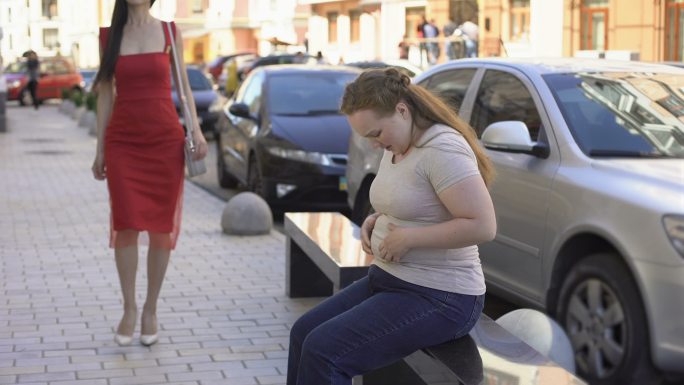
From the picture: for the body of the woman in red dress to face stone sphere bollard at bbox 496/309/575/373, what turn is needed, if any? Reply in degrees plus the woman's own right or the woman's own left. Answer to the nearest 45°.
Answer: approximately 45° to the woman's own left

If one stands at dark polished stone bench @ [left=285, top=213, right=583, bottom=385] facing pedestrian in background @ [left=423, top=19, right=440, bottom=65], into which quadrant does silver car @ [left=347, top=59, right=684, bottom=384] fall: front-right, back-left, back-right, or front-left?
front-right

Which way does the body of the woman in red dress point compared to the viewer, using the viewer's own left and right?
facing the viewer

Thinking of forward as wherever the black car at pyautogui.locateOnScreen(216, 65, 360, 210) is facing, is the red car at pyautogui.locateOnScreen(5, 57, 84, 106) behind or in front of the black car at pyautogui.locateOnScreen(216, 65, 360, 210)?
behind

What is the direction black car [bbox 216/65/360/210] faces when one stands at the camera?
facing the viewer and to the right of the viewer

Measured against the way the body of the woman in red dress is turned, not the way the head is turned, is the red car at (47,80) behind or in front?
behind

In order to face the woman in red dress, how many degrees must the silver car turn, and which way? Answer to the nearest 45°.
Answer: approximately 135° to its right

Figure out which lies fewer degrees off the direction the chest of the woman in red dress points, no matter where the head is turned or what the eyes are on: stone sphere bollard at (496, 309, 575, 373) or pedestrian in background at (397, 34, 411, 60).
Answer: the stone sphere bollard

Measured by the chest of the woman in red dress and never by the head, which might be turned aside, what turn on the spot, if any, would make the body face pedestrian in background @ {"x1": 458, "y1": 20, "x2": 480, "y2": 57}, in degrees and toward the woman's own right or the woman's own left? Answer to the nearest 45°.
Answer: approximately 180°

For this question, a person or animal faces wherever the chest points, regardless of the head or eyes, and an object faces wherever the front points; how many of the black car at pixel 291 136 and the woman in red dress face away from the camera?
0

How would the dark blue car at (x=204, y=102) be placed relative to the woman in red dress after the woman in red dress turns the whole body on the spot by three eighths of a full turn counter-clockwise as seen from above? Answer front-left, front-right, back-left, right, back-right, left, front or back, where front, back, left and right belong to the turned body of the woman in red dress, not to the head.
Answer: front-left

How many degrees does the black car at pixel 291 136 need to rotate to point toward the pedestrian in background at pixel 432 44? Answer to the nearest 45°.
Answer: approximately 135° to its left

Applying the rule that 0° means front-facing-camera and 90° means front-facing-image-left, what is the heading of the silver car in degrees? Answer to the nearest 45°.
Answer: approximately 315°

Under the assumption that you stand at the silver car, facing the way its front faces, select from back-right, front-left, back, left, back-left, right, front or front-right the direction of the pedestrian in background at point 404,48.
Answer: back-left

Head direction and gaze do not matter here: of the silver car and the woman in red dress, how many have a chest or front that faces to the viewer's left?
0
